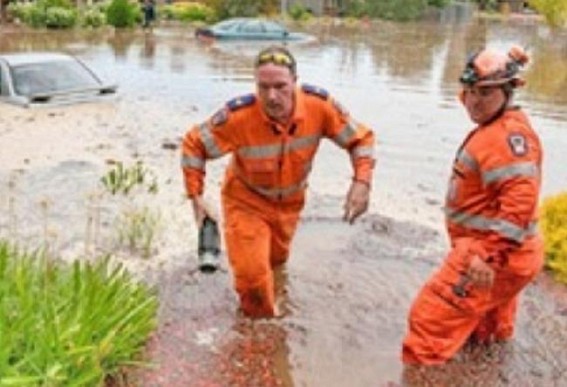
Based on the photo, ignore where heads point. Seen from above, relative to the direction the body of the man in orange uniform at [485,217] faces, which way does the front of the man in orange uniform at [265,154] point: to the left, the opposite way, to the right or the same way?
to the left

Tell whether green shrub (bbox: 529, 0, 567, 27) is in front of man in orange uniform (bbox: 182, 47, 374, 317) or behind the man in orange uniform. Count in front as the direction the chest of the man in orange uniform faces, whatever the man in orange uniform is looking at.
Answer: behind

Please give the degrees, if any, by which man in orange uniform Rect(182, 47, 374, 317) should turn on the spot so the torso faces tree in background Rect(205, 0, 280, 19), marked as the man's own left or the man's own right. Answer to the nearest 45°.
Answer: approximately 180°

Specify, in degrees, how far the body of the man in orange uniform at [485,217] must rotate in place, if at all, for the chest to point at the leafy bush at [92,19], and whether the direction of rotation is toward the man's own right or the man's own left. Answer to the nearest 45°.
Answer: approximately 45° to the man's own right

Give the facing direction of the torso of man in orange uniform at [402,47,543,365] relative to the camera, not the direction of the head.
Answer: to the viewer's left
